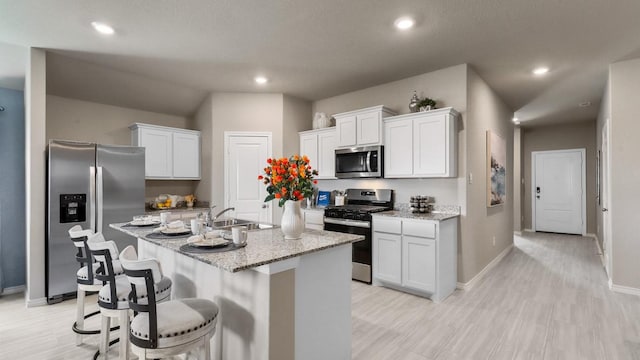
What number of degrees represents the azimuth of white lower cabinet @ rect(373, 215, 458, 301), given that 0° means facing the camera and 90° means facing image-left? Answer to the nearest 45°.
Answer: approximately 45°

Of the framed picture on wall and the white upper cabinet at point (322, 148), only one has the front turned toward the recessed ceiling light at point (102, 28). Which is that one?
the white upper cabinet

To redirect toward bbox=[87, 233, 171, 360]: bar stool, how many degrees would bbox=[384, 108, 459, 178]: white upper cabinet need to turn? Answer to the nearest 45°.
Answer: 0° — it already faces it

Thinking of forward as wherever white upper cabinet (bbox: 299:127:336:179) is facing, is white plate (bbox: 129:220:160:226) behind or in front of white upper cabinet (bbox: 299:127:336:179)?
in front

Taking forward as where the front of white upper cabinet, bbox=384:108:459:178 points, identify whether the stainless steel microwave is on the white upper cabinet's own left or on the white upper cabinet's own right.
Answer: on the white upper cabinet's own right

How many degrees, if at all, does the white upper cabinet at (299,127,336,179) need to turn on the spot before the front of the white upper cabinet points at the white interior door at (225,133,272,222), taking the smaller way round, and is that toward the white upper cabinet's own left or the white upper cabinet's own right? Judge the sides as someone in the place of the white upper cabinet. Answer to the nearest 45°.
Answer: approximately 45° to the white upper cabinet's own right

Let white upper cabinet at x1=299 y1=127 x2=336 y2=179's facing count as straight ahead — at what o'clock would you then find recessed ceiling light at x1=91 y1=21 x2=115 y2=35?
The recessed ceiling light is roughly at 12 o'clock from the white upper cabinet.

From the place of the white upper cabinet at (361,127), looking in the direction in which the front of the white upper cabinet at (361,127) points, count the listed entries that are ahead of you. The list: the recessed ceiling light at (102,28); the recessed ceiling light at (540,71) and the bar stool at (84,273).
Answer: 2

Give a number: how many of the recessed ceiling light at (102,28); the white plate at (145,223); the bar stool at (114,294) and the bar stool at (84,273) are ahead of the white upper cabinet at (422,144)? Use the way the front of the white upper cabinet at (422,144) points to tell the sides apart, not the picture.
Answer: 4

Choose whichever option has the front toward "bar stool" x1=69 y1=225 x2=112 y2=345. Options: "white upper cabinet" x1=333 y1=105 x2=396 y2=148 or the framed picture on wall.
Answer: the white upper cabinet

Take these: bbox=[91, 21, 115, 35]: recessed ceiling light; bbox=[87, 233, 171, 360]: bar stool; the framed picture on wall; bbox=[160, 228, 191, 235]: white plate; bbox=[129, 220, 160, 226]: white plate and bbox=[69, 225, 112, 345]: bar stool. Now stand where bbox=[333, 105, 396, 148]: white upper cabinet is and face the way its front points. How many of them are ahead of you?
5

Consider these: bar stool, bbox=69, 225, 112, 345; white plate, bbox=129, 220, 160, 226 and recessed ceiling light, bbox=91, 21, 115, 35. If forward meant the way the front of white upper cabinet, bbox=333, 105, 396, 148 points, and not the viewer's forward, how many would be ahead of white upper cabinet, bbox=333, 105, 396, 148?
3
